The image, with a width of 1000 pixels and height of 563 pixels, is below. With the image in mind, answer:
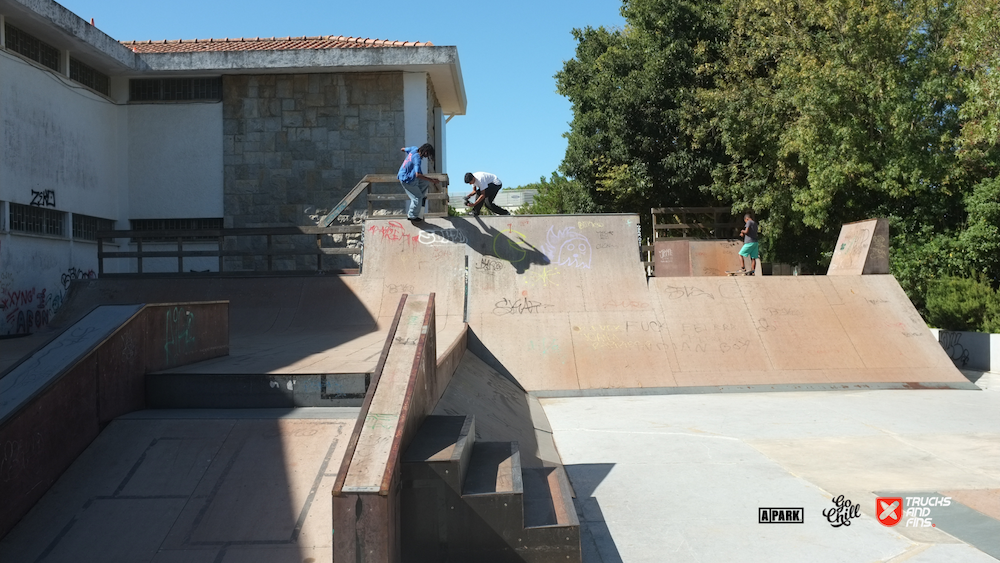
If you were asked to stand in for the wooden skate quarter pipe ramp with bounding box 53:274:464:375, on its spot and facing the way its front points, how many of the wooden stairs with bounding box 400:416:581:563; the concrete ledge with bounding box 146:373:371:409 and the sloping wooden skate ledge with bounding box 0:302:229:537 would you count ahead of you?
3

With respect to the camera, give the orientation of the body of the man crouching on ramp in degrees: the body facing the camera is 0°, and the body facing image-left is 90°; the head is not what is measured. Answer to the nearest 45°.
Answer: approximately 90°

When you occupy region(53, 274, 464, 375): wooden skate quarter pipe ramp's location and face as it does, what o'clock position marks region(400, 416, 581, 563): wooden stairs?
The wooden stairs is roughly at 12 o'clock from the wooden skate quarter pipe ramp.

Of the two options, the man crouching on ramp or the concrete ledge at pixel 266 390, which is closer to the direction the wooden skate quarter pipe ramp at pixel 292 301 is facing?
the concrete ledge

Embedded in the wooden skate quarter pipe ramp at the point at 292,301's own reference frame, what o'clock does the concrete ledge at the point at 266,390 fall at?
The concrete ledge is roughly at 12 o'clock from the wooden skate quarter pipe ramp.

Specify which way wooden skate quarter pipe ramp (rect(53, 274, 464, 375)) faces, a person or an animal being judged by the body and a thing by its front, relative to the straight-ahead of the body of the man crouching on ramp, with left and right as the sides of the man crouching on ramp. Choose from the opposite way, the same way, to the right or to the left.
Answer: to the left

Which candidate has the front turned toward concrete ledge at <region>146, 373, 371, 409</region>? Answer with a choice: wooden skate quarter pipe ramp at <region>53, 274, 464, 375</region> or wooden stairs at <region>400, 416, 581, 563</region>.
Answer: the wooden skate quarter pipe ramp

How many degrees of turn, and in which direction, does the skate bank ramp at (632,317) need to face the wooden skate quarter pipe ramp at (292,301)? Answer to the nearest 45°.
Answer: approximately 90° to its right

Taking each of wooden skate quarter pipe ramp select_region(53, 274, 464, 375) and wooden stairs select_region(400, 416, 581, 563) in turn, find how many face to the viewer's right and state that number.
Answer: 1

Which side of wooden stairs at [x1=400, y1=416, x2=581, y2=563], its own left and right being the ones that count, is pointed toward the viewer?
right
